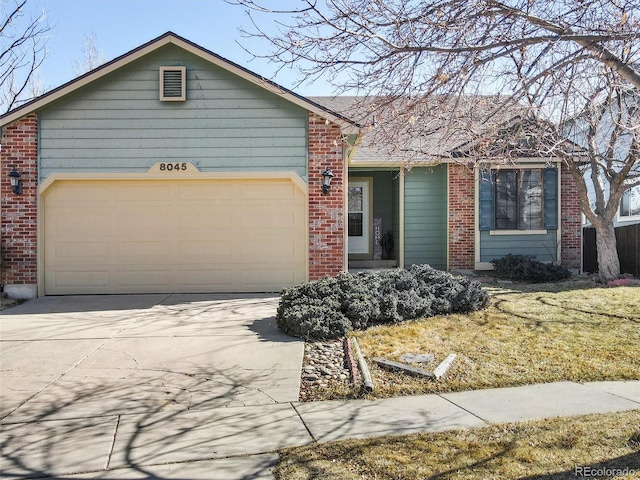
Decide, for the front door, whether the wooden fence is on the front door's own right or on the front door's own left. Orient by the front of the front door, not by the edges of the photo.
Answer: on the front door's own left

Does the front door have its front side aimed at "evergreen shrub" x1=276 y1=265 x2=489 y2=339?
yes

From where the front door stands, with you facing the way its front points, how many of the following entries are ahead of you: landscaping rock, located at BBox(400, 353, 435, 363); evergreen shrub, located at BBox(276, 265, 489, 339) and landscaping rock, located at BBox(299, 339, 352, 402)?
3

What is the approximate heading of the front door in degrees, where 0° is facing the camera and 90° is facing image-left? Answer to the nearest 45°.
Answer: approximately 0°

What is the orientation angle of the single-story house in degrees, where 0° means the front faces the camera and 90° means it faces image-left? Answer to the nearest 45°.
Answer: approximately 0°

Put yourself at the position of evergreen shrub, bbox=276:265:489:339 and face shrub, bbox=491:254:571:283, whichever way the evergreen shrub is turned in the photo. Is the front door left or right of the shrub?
left

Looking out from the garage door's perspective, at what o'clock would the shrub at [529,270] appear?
The shrub is roughly at 9 o'clock from the garage door.

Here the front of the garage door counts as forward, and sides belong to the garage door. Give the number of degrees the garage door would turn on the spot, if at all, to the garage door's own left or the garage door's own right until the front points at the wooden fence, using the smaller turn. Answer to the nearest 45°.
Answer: approximately 90° to the garage door's own left

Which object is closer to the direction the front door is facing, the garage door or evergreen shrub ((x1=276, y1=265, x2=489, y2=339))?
the evergreen shrub
